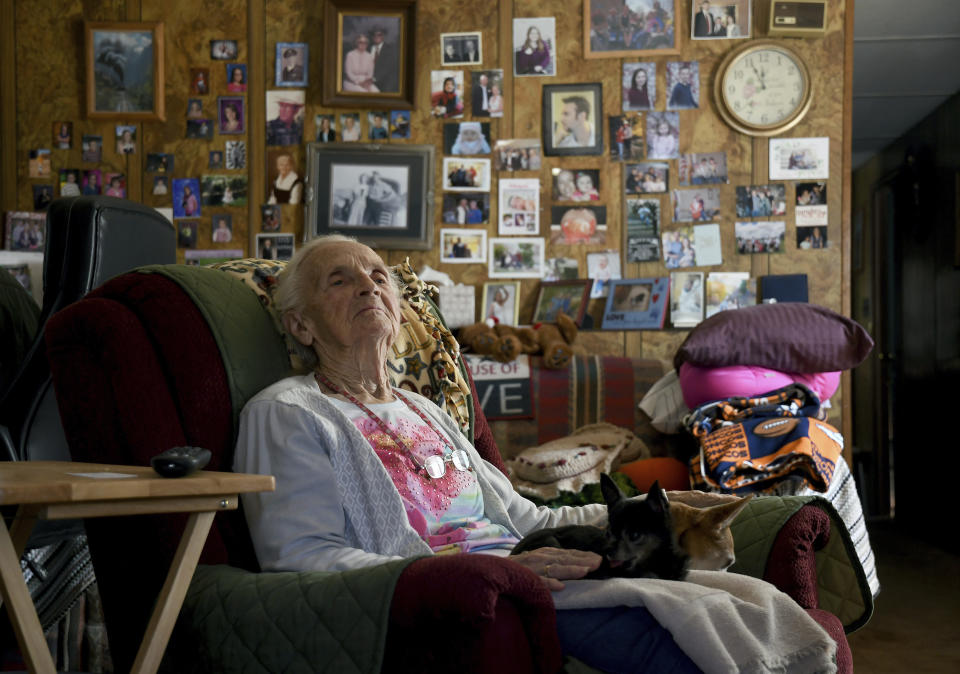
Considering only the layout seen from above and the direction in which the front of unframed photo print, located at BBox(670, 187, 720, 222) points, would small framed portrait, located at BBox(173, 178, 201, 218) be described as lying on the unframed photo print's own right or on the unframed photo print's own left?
on the unframed photo print's own right

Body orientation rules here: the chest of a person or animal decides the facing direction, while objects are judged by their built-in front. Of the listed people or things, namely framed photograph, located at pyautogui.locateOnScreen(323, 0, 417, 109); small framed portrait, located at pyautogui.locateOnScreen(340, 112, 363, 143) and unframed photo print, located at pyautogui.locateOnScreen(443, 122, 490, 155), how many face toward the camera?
3

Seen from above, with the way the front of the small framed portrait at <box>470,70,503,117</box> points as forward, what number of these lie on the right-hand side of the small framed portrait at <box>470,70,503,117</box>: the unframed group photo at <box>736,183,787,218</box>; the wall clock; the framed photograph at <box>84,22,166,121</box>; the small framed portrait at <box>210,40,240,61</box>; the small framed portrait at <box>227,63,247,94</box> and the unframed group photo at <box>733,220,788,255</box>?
3

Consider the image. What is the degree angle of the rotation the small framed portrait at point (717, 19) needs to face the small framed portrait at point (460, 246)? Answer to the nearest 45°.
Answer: approximately 90° to its right

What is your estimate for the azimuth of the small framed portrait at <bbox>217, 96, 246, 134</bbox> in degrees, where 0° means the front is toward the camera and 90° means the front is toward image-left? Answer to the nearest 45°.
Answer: approximately 0°

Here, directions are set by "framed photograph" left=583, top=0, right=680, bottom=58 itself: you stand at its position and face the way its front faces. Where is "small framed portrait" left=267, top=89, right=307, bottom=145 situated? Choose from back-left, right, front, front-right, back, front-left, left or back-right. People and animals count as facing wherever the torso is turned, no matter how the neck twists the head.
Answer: right

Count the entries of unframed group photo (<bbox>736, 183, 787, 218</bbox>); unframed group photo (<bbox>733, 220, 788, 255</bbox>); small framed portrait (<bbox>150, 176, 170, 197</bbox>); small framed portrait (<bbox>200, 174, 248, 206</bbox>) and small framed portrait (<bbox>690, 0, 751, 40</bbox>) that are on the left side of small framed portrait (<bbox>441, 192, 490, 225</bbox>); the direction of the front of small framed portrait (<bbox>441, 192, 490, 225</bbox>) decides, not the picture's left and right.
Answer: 3
